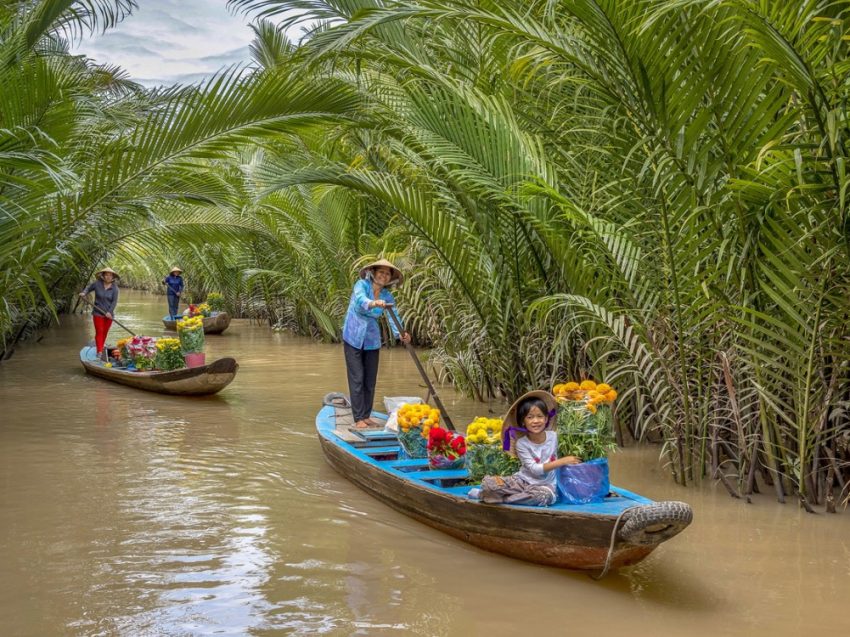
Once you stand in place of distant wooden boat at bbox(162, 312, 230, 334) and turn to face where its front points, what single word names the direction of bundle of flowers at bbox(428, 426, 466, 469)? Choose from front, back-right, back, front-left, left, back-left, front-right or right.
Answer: front-right

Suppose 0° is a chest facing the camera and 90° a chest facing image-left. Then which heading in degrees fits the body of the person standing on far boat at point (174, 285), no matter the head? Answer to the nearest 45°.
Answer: approximately 315°

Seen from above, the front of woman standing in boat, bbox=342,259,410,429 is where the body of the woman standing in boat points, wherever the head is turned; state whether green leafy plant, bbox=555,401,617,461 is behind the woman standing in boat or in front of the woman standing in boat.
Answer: in front

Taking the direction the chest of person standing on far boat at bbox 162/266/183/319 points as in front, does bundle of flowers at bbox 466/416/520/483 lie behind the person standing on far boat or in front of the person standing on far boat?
in front

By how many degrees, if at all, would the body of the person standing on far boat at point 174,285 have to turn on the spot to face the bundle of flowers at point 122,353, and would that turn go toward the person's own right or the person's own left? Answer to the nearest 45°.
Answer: approximately 45° to the person's own right

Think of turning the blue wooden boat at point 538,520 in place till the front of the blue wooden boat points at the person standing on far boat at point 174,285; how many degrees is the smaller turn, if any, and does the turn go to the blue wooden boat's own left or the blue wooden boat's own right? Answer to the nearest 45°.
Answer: approximately 180°

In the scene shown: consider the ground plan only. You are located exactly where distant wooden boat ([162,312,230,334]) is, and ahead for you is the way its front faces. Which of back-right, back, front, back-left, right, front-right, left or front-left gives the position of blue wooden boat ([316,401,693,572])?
front-right

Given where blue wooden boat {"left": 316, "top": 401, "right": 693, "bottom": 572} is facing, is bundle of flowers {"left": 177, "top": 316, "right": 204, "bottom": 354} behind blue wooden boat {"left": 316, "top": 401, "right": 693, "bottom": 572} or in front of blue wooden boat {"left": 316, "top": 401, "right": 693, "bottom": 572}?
behind

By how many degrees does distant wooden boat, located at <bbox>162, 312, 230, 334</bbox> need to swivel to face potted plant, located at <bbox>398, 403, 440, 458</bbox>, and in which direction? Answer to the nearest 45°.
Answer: approximately 45° to its right
